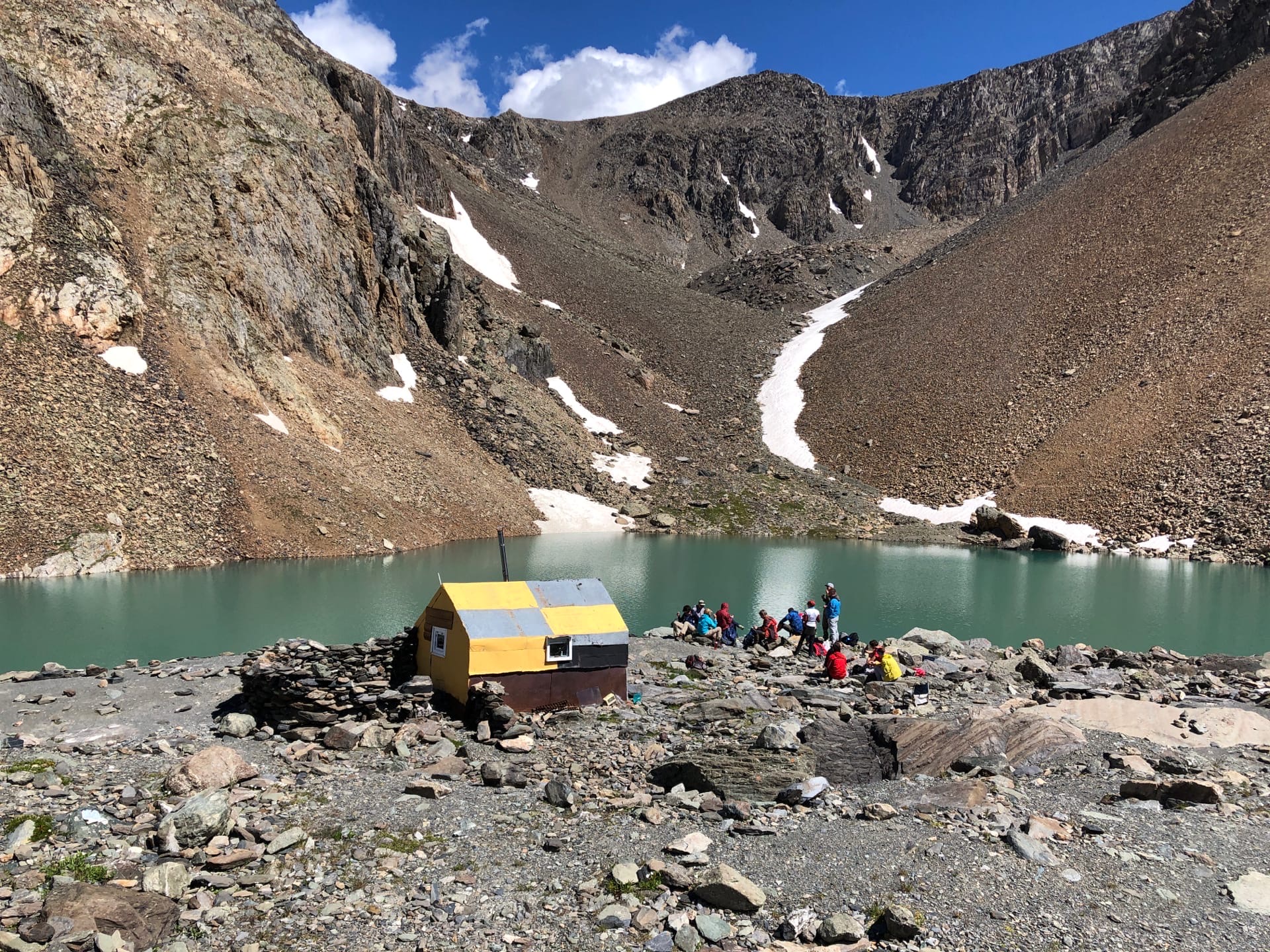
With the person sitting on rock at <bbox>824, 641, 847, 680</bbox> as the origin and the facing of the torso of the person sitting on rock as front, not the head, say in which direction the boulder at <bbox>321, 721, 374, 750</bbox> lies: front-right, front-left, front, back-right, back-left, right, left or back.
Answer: back-left

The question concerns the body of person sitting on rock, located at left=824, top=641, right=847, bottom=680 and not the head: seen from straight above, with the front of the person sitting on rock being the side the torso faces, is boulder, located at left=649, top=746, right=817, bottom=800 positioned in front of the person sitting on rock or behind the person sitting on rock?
behind

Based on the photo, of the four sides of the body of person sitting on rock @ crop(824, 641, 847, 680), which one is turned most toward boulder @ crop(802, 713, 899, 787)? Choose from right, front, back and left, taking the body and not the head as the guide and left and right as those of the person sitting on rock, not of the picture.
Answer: back

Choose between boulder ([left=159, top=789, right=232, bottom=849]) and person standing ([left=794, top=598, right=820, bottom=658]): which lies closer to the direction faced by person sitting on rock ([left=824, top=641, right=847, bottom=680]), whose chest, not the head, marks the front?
the person standing

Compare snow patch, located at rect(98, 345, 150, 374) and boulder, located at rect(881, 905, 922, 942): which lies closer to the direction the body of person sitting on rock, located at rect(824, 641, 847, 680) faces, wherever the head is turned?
the snow patch

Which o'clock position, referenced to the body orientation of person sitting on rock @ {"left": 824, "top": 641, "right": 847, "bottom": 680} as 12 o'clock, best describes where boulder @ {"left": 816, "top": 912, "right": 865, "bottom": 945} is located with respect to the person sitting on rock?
The boulder is roughly at 6 o'clock from the person sitting on rock.

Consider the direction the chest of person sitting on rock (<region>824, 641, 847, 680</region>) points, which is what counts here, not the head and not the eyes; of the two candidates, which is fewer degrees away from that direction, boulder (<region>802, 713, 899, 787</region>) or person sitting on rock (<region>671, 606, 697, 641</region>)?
the person sitting on rock

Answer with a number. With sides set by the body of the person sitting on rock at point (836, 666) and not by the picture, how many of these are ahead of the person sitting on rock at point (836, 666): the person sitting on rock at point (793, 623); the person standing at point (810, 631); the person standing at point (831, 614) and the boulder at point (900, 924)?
3

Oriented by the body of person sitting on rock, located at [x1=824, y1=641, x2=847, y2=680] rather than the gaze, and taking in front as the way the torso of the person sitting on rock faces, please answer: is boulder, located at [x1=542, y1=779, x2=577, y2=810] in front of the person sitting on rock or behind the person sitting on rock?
behind

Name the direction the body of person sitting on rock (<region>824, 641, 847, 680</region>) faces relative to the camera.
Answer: away from the camera

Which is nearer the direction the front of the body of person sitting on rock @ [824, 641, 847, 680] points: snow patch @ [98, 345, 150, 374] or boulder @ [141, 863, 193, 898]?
the snow patch

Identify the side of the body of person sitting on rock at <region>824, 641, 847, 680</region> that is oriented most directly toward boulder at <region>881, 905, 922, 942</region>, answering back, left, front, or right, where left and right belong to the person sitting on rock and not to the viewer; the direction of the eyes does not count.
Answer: back

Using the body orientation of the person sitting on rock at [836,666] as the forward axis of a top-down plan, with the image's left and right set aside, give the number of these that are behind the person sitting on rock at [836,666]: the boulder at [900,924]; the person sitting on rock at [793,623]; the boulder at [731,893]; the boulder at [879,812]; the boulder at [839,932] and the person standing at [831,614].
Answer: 4
